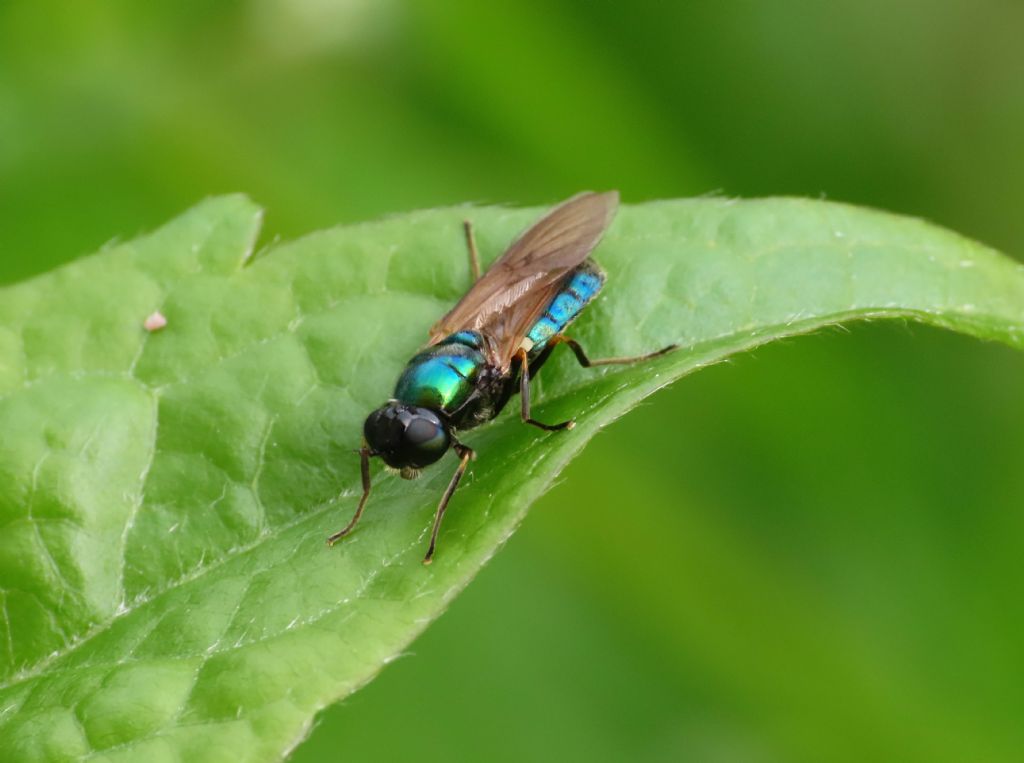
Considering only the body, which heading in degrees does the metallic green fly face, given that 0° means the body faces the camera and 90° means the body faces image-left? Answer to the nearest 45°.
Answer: approximately 45°

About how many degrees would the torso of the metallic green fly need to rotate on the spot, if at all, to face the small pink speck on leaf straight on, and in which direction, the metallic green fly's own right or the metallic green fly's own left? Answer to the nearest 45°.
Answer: approximately 45° to the metallic green fly's own right
